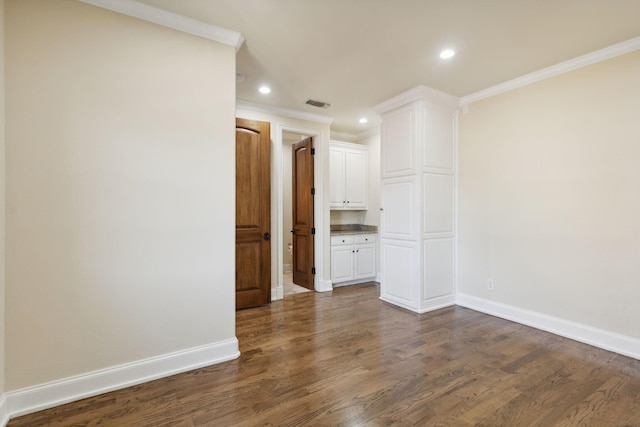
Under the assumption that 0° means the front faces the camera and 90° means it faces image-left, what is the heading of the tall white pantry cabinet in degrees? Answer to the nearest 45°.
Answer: approximately 45°

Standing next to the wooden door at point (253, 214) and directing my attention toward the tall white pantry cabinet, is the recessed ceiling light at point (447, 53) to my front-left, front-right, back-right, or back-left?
front-right

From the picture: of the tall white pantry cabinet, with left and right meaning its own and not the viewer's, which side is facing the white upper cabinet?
right

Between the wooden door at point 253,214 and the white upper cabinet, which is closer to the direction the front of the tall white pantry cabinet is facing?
the wooden door

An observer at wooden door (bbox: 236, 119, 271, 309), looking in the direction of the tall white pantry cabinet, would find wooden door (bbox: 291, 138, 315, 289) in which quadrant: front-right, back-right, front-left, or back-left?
front-left

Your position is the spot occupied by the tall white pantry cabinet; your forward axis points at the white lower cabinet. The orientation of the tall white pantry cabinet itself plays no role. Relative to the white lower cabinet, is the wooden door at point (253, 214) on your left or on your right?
left

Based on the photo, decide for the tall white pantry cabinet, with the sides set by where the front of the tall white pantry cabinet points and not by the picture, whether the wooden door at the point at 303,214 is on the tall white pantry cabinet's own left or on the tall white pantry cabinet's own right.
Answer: on the tall white pantry cabinet's own right

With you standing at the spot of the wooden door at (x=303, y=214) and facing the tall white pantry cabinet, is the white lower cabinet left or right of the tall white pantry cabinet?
left

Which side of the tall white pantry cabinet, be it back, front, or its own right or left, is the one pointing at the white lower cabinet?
right

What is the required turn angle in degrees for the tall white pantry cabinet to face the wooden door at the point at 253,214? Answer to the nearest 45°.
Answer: approximately 45° to its right
